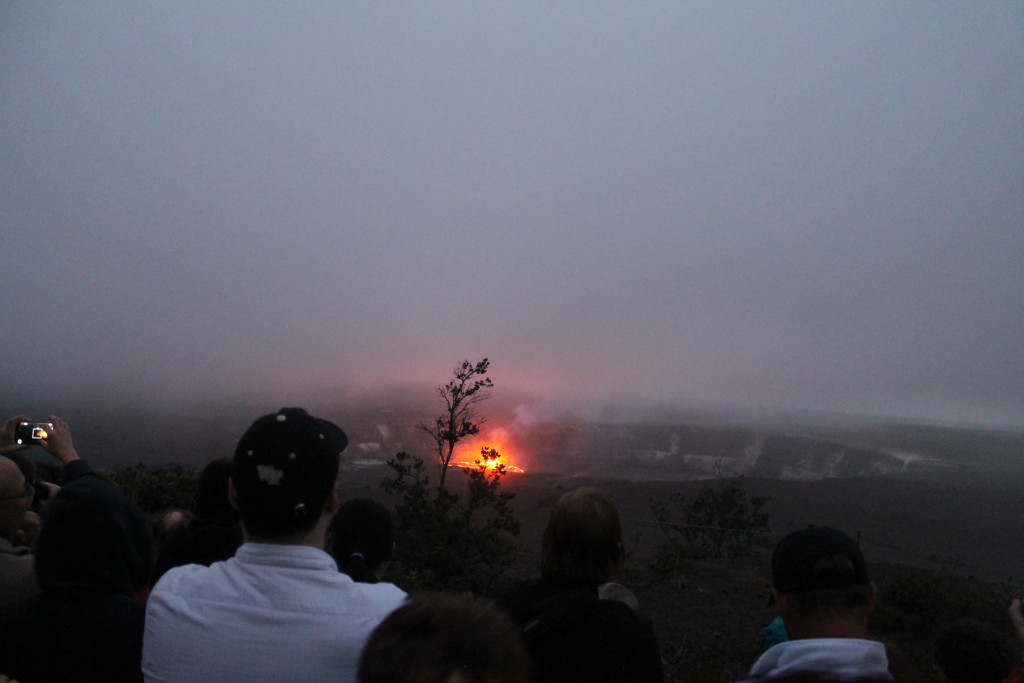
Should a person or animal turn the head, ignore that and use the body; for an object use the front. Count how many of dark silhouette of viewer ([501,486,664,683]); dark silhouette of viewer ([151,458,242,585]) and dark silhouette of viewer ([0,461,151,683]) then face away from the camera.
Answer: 3

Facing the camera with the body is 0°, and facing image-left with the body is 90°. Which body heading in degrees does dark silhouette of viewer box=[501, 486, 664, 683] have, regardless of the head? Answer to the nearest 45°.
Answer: approximately 180°

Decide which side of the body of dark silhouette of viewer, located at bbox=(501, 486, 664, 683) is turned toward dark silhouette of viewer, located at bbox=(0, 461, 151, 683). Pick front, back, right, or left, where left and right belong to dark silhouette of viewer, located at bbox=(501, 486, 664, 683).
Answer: left

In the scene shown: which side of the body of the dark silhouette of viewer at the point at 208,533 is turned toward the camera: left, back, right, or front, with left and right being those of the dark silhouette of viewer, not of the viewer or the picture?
back

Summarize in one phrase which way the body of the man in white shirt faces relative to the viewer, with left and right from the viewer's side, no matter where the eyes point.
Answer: facing away from the viewer

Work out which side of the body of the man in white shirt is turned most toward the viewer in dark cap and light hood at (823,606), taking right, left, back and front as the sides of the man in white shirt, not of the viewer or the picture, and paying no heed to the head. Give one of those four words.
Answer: right

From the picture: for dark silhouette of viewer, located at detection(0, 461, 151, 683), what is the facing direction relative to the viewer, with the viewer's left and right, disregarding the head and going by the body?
facing away from the viewer

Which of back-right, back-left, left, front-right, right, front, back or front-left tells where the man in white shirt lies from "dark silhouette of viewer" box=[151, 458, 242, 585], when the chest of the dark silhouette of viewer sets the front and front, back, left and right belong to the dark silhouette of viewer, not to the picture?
back

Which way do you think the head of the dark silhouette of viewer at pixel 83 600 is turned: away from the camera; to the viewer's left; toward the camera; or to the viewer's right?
away from the camera

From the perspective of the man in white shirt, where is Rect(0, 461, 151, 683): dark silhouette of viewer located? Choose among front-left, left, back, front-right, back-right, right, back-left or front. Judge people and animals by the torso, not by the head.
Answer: front-left

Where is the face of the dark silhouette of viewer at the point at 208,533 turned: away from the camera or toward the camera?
away from the camera
